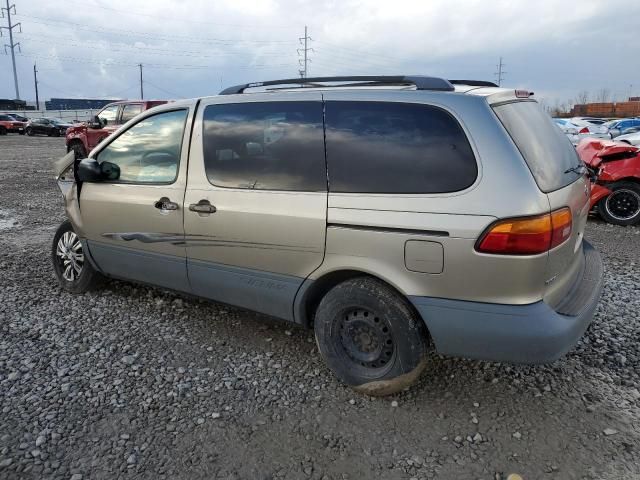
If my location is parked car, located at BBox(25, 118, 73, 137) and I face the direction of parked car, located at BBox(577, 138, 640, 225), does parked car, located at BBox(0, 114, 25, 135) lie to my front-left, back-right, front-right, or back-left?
back-right

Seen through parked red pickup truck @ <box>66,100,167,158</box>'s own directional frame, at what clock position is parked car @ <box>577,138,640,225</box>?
parked car @ <box>577,138,640,225</box> is roughly at 8 o'clock from parked red pickup truck @ <box>66,100,167,158</box>.

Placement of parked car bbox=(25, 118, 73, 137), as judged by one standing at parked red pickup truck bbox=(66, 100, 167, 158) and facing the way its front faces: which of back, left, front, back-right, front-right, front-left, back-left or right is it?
right

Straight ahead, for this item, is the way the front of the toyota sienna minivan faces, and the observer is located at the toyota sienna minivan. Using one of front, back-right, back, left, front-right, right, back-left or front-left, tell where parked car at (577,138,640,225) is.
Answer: right

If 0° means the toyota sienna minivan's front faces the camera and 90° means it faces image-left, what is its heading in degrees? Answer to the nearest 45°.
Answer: approximately 135°

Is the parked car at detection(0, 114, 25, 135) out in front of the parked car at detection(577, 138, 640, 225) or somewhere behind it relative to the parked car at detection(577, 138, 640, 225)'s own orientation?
in front

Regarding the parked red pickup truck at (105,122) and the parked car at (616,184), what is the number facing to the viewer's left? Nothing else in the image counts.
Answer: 2

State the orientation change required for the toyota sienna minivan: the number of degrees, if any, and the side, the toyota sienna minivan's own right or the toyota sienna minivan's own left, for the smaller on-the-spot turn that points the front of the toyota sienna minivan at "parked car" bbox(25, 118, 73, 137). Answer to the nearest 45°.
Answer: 0° — it already faces it

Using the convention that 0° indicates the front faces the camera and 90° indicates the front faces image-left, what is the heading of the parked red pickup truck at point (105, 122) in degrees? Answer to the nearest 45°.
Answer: approximately 90°

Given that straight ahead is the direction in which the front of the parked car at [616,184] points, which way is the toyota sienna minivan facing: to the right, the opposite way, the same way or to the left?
the same way

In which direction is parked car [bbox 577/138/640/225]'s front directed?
to the viewer's left
